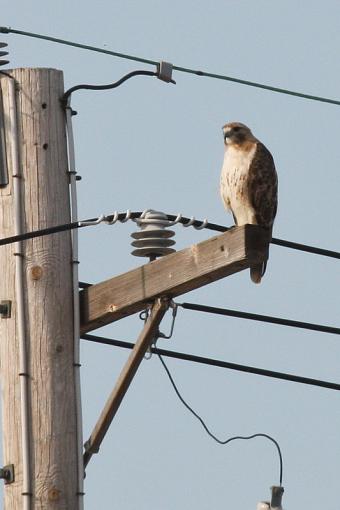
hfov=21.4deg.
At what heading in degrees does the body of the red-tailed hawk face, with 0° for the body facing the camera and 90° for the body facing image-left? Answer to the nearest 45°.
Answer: approximately 45°
